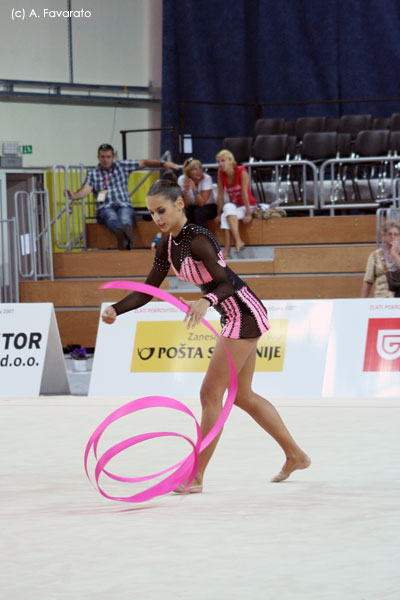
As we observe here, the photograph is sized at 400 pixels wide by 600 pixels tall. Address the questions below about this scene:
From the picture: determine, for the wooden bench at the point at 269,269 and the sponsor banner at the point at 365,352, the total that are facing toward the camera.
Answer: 2

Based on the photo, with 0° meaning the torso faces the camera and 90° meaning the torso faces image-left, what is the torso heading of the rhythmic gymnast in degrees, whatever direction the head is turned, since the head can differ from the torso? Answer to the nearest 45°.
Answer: approximately 45°

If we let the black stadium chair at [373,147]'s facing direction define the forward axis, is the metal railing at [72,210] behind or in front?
in front

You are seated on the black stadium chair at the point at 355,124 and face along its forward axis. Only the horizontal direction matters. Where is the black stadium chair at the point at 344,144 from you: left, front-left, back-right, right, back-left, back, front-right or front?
front

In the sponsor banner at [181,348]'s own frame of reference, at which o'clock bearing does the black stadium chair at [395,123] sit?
The black stadium chair is roughly at 7 o'clock from the sponsor banner.

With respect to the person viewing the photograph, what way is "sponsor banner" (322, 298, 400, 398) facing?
facing the viewer

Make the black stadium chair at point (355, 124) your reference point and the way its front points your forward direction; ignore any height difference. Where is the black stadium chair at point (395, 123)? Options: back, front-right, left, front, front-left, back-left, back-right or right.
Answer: front-left

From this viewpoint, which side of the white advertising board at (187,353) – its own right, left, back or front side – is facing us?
front

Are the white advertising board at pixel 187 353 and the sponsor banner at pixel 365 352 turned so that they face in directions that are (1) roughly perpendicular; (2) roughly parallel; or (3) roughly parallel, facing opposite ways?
roughly parallel

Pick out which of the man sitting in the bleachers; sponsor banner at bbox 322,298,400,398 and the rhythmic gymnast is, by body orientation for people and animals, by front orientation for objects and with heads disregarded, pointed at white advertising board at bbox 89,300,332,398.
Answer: the man sitting in the bleachers

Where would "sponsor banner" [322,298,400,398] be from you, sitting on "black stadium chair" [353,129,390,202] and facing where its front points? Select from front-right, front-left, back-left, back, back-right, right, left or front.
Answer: front-left

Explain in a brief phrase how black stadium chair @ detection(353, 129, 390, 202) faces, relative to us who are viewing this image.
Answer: facing the viewer and to the left of the viewer

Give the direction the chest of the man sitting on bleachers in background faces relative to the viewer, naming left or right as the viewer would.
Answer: facing the viewer

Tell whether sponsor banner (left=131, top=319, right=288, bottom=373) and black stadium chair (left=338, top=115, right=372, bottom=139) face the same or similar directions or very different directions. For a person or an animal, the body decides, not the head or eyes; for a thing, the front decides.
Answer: same or similar directions

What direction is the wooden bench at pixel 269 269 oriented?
toward the camera

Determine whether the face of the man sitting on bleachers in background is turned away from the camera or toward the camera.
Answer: toward the camera

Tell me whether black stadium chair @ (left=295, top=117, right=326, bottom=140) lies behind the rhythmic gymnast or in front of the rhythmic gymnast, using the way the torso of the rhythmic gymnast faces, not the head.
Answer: behind

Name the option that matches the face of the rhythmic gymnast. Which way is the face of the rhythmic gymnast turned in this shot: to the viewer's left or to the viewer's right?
to the viewer's left

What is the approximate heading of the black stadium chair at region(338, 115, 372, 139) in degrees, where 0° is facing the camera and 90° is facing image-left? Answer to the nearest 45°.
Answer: approximately 0°
